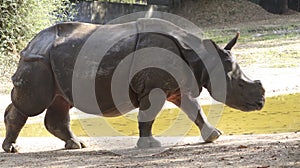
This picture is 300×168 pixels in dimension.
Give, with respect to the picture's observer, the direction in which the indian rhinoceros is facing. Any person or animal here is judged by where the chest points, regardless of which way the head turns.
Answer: facing to the right of the viewer
